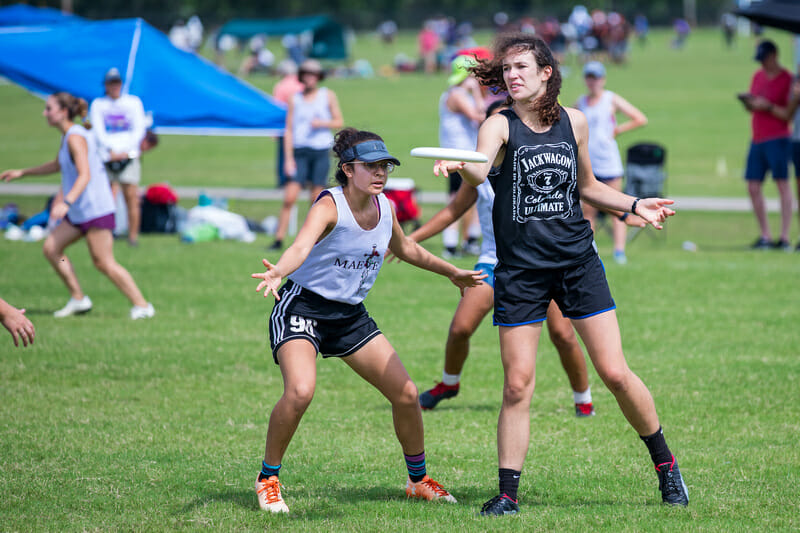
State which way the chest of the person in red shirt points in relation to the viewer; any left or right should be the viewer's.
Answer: facing the viewer and to the left of the viewer

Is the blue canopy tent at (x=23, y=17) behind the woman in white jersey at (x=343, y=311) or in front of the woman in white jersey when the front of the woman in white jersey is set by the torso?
behind

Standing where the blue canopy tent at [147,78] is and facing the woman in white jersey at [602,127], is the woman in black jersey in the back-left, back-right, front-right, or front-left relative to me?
front-right

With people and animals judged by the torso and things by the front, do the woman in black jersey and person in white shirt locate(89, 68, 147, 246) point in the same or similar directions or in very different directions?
same or similar directions

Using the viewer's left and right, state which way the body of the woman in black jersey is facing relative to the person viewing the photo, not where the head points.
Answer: facing the viewer

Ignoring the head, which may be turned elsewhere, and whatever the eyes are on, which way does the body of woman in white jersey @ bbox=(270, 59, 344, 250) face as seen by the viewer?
toward the camera

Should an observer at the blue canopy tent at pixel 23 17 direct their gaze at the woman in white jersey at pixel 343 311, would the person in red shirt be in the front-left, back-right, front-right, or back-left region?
front-left

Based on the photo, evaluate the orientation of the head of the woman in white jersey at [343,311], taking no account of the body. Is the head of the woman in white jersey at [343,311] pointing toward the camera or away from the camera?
toward the camera

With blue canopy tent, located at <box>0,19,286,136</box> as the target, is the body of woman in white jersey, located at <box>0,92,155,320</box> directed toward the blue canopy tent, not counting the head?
no

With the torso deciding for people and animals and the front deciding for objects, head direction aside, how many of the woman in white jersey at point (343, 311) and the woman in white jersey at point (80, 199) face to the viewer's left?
1

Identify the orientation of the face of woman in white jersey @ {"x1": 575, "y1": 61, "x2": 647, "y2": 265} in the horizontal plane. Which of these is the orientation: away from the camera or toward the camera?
toward the camera

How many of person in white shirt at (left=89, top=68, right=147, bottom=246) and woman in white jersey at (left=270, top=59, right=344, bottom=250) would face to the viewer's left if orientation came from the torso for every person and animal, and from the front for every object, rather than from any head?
0

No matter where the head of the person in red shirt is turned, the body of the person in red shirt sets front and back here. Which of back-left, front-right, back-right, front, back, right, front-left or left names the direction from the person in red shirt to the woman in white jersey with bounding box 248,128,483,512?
front-left

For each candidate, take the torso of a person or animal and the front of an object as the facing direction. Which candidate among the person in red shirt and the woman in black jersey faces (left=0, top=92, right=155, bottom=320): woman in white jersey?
the person in red shirt

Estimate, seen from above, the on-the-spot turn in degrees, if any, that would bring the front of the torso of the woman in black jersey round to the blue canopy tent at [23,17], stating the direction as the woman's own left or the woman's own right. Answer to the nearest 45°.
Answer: approximately 135° to the woman's own right

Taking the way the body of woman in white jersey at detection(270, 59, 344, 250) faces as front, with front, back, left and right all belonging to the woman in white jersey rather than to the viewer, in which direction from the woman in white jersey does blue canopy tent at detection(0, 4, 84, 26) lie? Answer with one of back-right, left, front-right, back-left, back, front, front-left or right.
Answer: back-right

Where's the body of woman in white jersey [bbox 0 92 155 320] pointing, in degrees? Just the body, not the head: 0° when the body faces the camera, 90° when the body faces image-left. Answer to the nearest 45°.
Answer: approximately 90°

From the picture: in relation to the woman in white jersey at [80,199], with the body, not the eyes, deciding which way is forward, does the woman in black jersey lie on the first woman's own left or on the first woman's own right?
on the first woman's own left

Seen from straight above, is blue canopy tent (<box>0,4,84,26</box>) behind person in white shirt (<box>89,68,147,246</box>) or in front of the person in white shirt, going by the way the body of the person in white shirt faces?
behind

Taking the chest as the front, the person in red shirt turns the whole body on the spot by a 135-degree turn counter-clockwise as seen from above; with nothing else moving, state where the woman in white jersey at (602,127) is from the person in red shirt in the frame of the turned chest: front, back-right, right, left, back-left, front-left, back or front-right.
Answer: back-right
